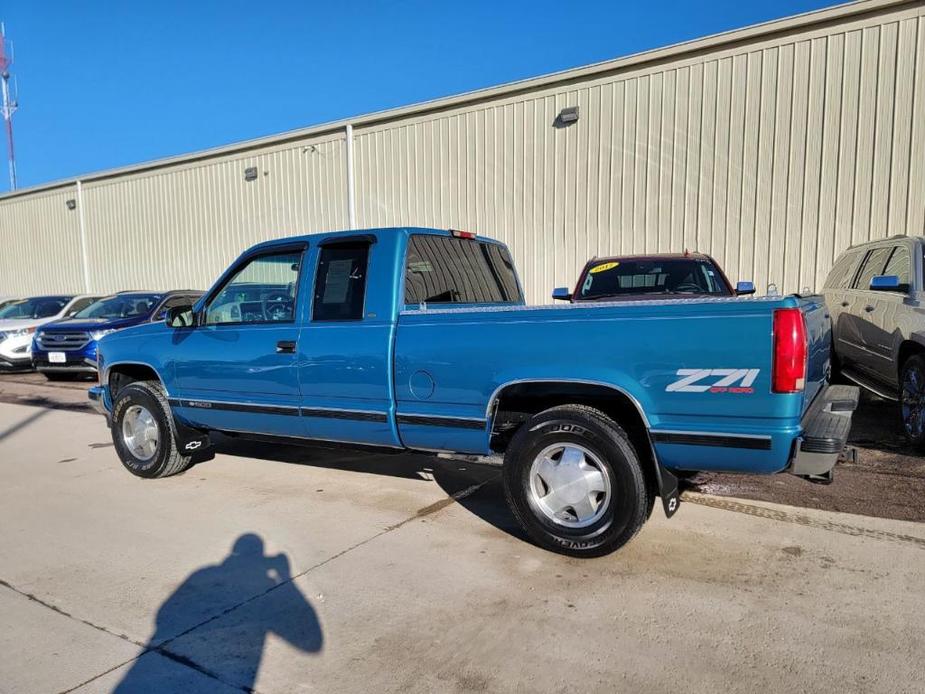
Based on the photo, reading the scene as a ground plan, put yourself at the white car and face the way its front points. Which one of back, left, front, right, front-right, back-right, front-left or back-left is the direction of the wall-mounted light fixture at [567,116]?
left

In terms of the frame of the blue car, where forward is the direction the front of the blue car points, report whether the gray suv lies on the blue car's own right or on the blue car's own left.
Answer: on the blue car's own left

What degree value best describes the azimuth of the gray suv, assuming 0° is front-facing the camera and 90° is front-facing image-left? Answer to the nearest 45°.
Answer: approximately 315°

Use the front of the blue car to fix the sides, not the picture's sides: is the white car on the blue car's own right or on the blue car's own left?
on the blue car's own right

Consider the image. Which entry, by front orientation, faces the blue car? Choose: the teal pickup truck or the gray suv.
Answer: the teal pickup truck

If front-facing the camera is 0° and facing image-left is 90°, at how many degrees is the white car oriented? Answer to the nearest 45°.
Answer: approximately 45°

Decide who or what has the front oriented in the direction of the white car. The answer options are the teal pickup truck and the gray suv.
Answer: the teal pickup truck

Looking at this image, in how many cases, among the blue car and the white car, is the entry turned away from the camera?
0

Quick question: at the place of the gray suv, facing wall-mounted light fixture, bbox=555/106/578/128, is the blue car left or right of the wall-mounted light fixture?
left

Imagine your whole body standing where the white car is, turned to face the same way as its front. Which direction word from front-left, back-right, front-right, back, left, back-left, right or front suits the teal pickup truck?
front-left
